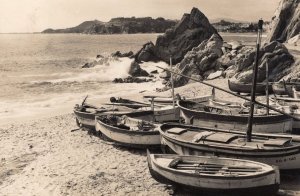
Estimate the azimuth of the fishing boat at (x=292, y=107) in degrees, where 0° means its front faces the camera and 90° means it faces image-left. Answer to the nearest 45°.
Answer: approximately 90°

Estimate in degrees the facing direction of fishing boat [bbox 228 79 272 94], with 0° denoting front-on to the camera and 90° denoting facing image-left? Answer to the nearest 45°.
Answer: approximately 90°

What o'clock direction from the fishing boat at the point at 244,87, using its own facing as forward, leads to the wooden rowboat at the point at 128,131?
The wooden rowboat is roughly at 10 o'clock from the fishing boat.

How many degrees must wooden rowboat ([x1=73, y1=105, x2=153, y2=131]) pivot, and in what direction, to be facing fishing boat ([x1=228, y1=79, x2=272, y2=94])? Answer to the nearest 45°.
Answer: approximately 135° to its right

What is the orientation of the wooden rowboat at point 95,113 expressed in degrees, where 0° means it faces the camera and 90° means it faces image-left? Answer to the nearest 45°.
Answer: approximately 90°

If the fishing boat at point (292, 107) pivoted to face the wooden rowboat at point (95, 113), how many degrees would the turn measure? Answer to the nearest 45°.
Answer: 0° — it already faces it
